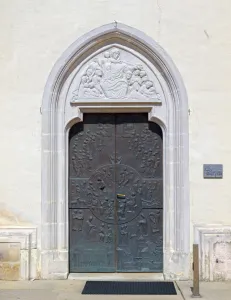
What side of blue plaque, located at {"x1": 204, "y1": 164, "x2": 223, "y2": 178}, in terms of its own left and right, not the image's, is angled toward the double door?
right

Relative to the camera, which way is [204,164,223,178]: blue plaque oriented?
toward the camera
